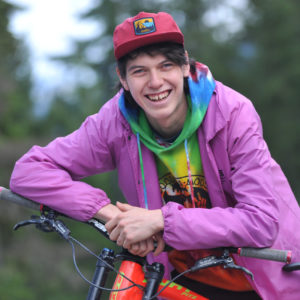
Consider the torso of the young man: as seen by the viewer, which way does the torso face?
toward the camera

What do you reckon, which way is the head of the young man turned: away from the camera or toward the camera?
toward the camera

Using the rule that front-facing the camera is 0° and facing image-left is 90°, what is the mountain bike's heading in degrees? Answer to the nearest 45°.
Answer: approximately 45°
